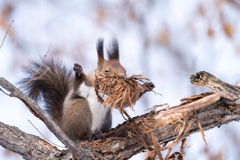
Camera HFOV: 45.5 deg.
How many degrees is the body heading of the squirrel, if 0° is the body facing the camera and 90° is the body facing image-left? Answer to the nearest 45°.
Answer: approximately 315°
